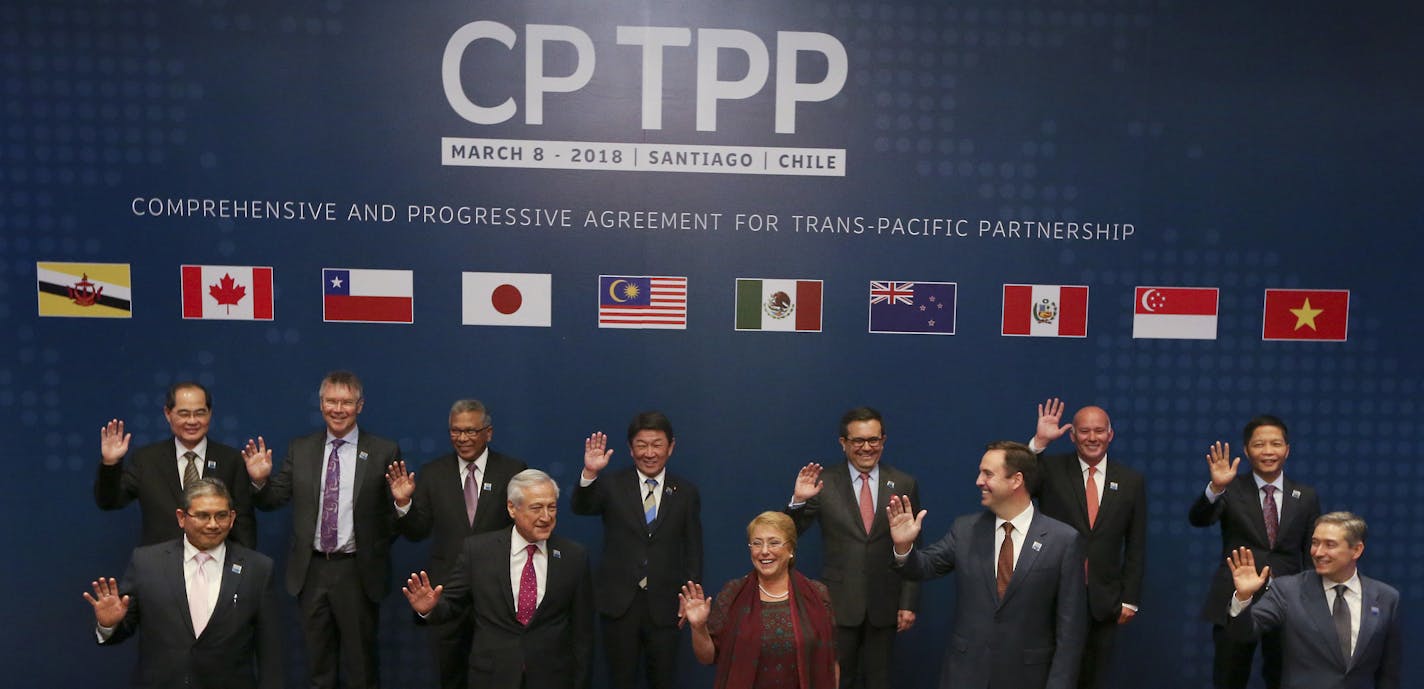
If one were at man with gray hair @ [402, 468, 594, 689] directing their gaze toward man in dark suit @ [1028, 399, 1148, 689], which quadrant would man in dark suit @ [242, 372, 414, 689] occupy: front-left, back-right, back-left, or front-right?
back-left

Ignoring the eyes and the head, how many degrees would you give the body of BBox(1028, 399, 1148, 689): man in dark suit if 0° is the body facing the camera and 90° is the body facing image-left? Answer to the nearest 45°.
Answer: approximately 0°

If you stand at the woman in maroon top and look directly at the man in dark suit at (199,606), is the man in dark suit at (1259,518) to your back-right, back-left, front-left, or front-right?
back-right

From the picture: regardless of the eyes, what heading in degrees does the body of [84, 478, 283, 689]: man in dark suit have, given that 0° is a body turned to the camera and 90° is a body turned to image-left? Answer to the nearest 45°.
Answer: approximately 0°

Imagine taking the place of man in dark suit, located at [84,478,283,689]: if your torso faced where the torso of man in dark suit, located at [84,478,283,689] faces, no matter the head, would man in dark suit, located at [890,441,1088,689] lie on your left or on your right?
on your left

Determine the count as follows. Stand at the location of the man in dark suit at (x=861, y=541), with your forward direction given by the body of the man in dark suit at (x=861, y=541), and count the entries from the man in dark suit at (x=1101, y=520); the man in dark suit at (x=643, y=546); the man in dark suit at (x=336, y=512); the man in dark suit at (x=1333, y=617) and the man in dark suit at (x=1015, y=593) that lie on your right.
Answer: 2

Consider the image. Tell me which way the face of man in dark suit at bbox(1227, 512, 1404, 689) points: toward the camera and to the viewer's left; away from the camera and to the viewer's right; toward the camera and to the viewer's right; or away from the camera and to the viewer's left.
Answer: toward the camera and to the viewer's left

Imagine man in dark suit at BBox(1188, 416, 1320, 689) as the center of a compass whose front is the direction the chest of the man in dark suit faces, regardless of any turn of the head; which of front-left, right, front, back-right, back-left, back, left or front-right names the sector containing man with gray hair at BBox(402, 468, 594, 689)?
front-right

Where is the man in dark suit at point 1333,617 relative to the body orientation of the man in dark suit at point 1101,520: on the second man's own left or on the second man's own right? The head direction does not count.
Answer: on the second man's own left

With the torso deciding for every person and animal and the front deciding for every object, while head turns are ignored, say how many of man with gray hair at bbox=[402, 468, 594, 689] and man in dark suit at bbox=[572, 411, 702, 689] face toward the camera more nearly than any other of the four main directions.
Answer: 2
